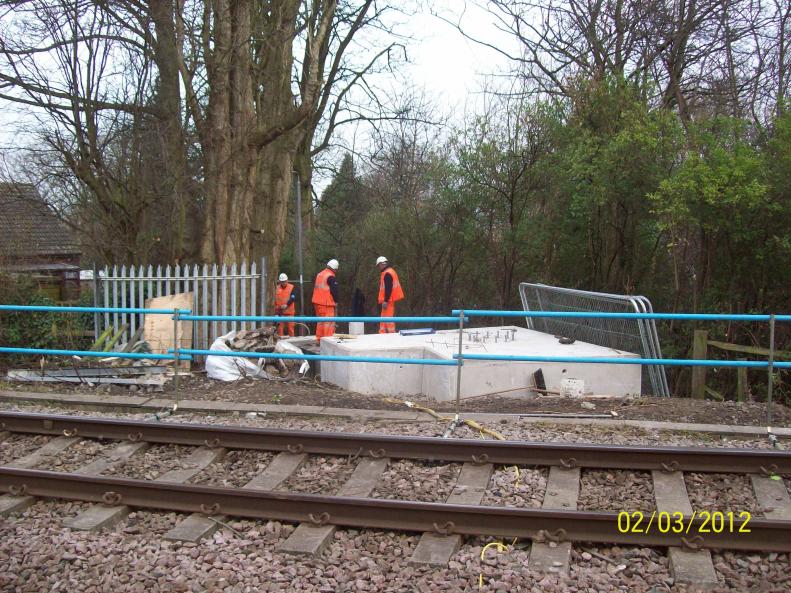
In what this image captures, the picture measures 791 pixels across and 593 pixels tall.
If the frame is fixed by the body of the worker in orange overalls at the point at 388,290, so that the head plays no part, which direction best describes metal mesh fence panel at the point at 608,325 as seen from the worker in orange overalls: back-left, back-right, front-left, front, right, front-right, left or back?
back-left

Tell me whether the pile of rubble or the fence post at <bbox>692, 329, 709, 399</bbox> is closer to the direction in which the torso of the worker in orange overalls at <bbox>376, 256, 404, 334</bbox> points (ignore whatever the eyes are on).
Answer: the pile of rubble

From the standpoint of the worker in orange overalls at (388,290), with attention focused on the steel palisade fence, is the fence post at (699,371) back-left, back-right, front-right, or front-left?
back-left

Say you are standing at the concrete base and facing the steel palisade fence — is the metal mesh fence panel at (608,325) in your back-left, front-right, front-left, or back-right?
back-right
